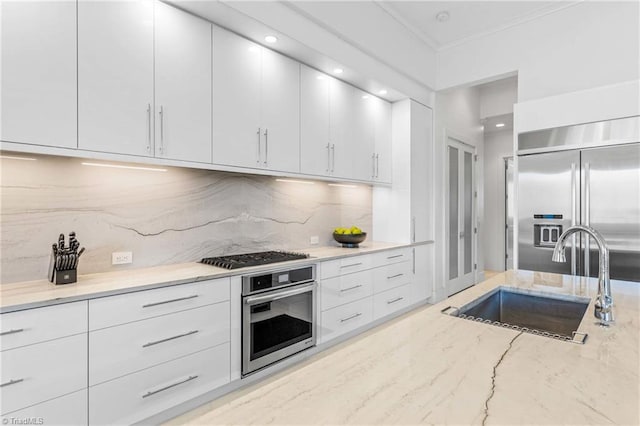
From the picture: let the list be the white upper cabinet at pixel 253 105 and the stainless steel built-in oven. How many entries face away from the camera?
0

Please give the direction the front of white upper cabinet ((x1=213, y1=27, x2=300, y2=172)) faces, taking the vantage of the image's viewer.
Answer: facing the viewer and to the right of the viewer

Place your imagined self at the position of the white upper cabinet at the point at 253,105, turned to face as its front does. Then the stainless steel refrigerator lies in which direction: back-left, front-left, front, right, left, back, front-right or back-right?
front-left

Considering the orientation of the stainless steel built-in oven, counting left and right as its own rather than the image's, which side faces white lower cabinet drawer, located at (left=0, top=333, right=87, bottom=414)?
right

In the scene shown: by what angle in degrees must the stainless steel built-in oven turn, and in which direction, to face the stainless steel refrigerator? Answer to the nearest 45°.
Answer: approximately 45° to its left
